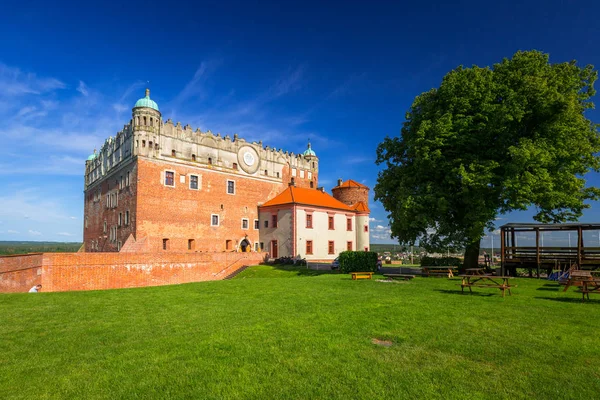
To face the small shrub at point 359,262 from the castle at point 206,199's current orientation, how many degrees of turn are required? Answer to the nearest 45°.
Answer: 0° — it already faces it

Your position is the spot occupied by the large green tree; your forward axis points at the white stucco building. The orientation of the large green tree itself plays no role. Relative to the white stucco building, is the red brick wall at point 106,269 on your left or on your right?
left

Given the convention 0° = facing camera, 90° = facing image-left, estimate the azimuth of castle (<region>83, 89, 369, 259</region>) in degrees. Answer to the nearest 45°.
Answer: approximately 315°

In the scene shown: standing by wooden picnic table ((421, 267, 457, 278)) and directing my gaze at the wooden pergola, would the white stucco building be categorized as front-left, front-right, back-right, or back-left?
back-left
